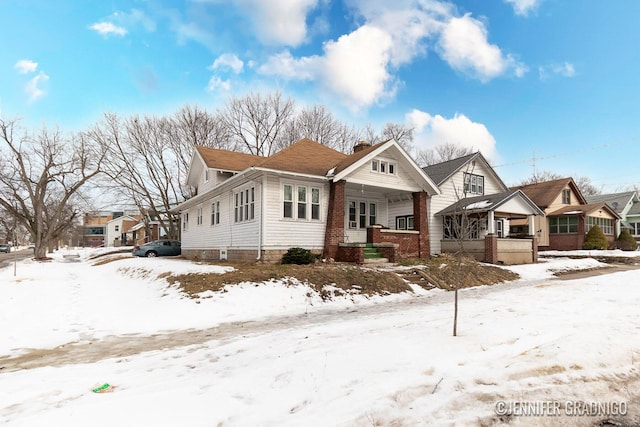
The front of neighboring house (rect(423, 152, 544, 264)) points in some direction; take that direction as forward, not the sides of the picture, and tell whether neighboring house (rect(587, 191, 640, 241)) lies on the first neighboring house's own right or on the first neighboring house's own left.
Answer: on the first neighboring house's own left

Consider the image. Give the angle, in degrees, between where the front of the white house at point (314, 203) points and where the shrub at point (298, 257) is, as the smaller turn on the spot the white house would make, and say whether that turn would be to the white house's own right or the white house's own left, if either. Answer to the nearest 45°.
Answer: approximately 45° to the white house's own right

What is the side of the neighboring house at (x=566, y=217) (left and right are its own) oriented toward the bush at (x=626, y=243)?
left

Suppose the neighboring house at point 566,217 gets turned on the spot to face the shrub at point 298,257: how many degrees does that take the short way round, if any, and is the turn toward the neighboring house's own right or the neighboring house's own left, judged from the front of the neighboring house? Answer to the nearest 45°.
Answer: approximately 45° to the neighboring house's own right

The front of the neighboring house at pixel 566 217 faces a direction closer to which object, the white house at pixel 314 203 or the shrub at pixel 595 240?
the shrub

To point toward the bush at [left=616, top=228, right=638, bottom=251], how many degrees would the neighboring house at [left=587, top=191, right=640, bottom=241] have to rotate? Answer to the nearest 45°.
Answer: approximately 45° to its right

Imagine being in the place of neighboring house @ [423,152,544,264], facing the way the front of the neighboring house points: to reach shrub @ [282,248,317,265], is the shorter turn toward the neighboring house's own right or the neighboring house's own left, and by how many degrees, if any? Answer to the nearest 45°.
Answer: approximately 90° to the neighboring house's own right

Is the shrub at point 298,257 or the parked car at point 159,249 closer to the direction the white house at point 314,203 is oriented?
the shrub

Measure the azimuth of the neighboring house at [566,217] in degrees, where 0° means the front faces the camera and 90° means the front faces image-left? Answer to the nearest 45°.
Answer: approximately 315°

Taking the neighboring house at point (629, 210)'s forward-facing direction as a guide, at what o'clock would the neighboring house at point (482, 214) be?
the neighboring house at point (482, 214) is roughly at 2 o'clock from the neighboring house at point (629, 210).

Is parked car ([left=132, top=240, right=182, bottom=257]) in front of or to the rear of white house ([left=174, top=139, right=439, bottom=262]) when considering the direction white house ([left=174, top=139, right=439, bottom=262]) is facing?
to the rear
